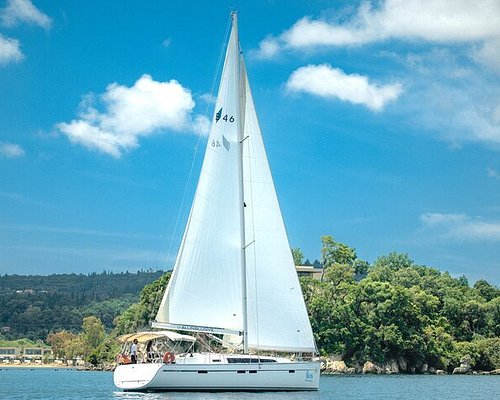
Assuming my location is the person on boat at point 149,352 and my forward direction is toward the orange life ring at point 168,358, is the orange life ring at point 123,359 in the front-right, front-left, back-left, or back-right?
back-right

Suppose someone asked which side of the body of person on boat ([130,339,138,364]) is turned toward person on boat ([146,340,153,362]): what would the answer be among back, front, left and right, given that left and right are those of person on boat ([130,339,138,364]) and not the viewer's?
front

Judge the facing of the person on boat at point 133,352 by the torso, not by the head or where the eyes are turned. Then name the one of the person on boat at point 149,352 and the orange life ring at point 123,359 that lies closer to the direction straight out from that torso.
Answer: the person on boat

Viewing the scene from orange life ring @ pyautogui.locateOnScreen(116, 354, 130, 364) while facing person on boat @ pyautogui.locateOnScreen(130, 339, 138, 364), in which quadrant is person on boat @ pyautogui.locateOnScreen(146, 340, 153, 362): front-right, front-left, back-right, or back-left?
front-left
